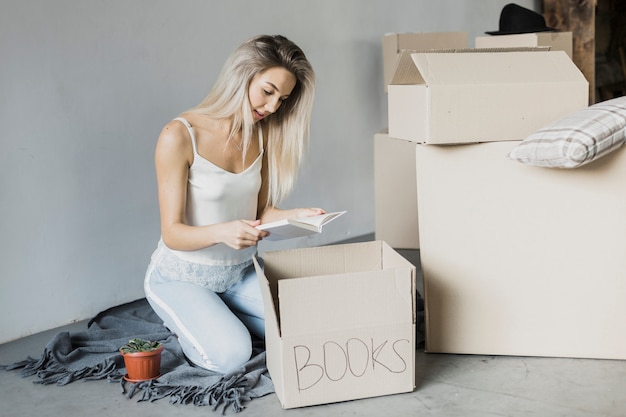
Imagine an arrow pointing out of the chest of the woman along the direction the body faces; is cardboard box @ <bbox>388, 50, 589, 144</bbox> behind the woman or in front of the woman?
in front

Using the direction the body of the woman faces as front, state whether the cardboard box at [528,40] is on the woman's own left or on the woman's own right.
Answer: on the woman's own left

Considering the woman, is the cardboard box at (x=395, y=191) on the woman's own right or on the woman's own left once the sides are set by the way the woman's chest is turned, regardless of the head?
on the woman's own left

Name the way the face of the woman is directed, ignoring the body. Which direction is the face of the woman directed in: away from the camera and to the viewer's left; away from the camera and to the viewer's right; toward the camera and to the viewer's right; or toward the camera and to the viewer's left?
toward the camera and to the viewer's right

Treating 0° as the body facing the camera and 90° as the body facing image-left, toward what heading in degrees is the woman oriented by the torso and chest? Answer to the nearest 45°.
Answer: approximately 315°

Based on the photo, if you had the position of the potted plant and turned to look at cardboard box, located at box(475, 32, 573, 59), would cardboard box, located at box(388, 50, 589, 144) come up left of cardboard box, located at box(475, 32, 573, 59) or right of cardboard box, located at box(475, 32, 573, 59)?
right

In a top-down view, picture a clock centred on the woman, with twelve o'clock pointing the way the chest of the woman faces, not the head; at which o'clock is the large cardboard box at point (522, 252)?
The large cardboard box is roughly at 11 o'clock from the woman.

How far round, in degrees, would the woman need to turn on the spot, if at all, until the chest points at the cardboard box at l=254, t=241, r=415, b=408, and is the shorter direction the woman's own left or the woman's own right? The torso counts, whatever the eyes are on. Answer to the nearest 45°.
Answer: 0° — they already face it
